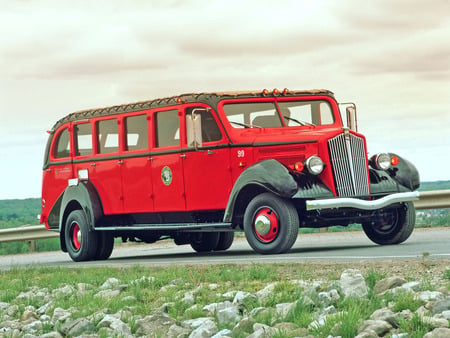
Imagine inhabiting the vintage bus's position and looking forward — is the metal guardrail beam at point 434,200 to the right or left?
on its left

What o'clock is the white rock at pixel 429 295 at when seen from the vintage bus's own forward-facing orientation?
The white rock is roughly at 1 o'clock from the vintage bus.

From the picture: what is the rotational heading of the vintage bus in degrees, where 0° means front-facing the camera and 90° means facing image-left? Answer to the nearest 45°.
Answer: approximately 315°

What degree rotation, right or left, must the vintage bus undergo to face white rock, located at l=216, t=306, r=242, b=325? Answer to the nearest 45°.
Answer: approximately 45° to its right

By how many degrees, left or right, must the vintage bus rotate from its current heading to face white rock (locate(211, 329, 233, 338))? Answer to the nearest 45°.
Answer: approximately 45° to its right

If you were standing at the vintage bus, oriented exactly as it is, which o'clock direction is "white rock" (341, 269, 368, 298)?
The white rock is roughly at 1 o'clock from the vintage bus.

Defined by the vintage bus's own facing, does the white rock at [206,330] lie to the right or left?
on its right

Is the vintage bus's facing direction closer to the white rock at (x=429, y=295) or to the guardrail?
the white rock
